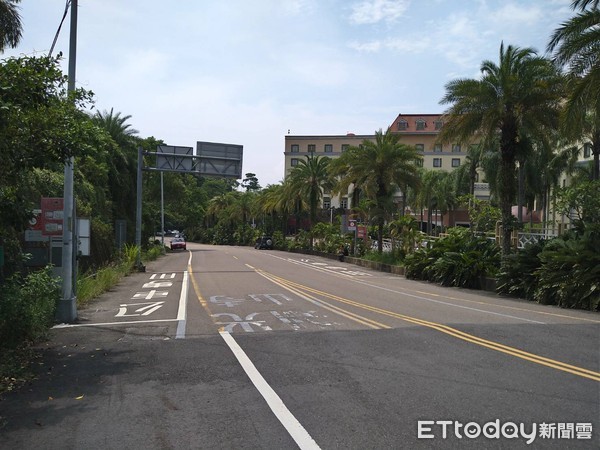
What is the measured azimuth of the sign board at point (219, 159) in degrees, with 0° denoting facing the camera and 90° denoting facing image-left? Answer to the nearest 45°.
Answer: approximately 180°

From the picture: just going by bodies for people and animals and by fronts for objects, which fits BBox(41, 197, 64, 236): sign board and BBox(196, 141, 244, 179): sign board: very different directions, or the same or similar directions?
very different directions

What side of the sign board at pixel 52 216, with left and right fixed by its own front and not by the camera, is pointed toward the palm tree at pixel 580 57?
left

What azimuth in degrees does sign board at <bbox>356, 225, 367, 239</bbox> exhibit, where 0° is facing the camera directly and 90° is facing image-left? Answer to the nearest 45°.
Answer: approximately 0°

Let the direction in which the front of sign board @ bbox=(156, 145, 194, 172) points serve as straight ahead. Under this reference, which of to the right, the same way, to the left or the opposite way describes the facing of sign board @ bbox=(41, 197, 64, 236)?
the opposite way

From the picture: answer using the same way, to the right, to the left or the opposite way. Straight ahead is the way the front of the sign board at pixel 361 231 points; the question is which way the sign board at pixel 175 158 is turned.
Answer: the opposite way

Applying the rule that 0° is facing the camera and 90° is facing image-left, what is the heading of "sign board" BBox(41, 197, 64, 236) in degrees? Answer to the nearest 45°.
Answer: approximately 0°

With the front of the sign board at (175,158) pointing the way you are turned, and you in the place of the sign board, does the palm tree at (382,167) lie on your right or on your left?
on your right

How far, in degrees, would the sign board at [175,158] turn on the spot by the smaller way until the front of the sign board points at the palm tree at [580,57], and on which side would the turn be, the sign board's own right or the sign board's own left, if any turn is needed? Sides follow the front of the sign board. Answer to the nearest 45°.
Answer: approximately 135° to the sign board's own right

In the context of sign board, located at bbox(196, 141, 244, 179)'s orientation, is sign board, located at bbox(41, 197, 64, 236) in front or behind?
behind
